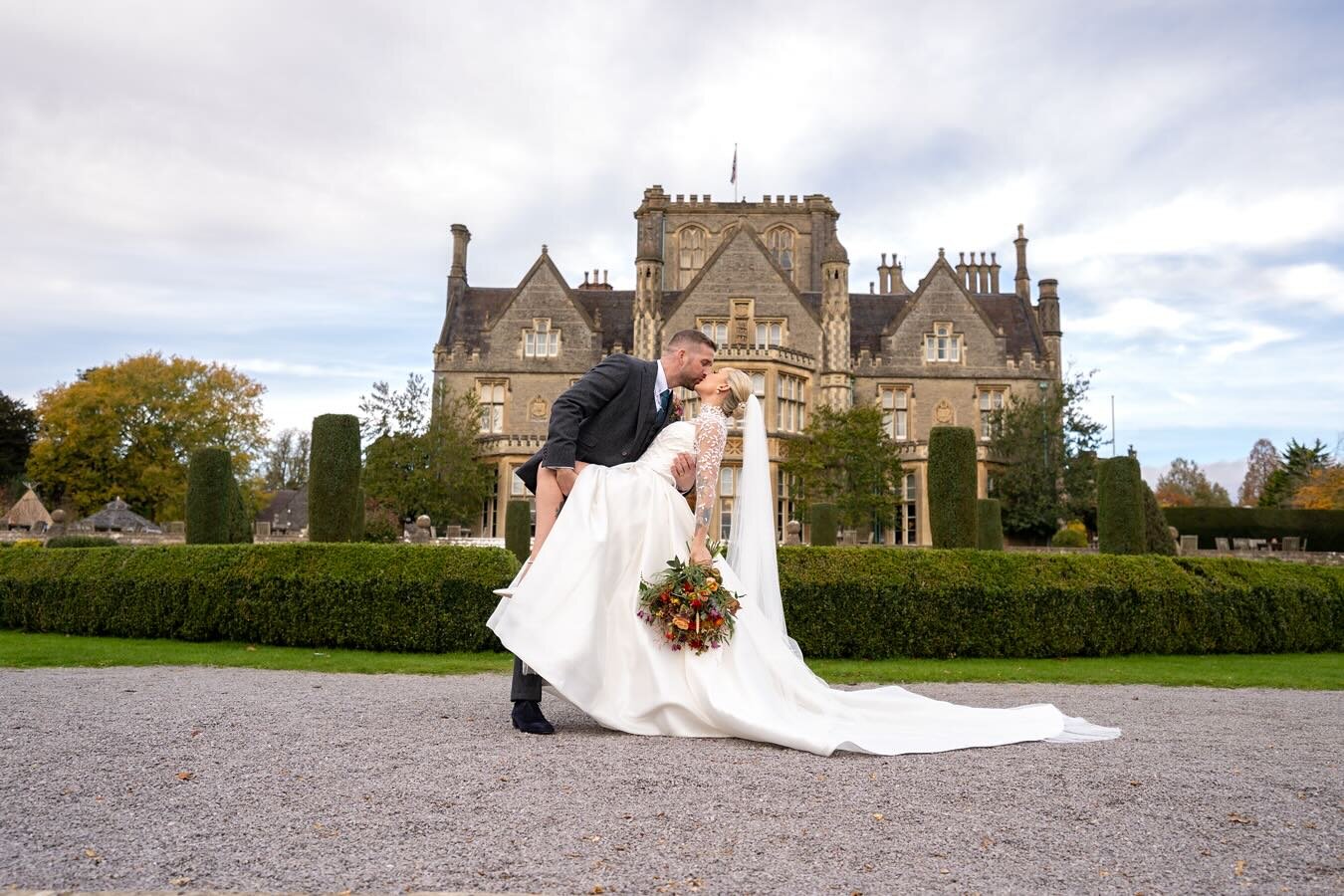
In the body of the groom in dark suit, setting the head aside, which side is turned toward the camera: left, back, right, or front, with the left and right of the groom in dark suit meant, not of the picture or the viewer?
right

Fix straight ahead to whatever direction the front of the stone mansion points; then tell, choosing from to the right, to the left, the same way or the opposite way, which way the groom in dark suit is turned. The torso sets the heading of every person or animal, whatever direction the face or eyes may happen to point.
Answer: to the left

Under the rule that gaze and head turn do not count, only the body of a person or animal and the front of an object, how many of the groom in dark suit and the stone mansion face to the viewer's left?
0

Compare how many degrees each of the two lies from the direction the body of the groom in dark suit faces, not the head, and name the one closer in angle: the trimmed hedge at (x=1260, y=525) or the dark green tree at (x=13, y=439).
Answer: the trimmed hedge

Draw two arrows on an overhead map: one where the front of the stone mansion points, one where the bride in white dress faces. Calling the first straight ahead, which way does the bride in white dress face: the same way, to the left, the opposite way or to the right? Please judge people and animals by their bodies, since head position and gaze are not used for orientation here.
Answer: to the right

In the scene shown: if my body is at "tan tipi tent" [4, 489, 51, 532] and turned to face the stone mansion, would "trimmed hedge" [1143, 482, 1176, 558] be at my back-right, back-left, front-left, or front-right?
front-right

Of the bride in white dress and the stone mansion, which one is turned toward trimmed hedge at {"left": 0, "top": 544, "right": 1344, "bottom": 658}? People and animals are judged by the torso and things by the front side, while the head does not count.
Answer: the stone mansion

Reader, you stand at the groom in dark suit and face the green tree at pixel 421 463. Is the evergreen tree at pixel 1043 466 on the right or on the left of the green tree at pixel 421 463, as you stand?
right

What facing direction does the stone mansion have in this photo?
toward the camera

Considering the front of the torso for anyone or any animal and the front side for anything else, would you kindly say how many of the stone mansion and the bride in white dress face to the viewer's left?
1

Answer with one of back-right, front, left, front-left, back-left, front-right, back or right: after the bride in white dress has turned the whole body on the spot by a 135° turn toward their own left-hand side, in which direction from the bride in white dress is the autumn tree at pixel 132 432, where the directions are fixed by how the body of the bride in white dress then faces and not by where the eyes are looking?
back

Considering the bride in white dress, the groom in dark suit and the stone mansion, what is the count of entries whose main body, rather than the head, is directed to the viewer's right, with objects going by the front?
1

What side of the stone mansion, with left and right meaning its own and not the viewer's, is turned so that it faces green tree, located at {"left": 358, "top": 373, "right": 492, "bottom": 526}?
right

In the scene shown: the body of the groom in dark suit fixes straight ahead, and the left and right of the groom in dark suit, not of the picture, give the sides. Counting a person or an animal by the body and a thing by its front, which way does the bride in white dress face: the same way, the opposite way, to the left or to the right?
the opposite way

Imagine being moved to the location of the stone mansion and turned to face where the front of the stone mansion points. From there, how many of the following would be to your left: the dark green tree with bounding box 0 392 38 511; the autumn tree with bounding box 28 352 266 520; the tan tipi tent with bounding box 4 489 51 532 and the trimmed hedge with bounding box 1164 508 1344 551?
1

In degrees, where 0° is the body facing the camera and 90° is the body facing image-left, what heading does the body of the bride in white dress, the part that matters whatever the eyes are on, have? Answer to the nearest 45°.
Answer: approximately 90°

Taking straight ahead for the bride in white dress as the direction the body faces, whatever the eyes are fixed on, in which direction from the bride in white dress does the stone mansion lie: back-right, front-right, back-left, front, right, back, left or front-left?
right
